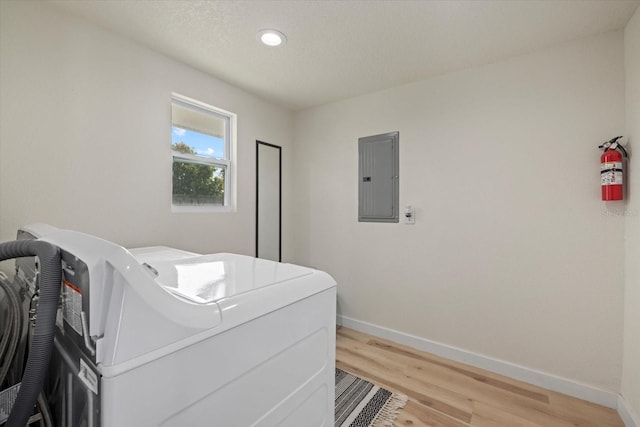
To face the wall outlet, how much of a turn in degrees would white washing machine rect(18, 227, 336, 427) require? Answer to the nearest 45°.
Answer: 0° — it already faces it

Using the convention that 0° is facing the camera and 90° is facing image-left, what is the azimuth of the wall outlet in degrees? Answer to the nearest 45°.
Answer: approximately 0°

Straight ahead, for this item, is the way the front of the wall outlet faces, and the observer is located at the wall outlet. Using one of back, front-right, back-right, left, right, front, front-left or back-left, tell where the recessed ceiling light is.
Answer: front-right

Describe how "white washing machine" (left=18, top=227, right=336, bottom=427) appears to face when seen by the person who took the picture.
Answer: facing away from the viewer and to the right of the viewer

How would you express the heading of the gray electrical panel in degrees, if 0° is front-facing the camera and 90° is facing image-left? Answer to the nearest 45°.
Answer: approximately 45°

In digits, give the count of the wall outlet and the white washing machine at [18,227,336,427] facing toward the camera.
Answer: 1

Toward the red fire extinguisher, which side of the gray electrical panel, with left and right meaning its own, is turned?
left

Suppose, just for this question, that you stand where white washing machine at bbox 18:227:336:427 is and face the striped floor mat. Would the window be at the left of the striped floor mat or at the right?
left

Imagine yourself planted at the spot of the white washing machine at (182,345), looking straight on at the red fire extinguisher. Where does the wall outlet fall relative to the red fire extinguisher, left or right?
left
